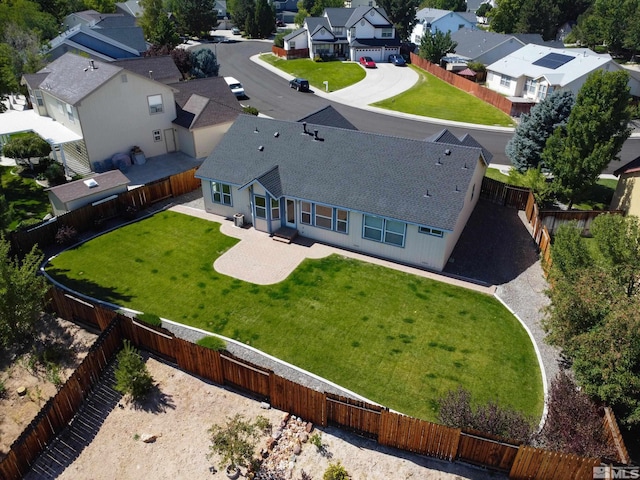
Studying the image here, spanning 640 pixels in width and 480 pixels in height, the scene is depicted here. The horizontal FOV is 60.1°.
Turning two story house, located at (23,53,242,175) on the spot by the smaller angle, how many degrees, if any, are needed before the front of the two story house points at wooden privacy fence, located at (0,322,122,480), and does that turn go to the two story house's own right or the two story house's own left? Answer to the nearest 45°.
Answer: approximately 135° to the two story house's own right

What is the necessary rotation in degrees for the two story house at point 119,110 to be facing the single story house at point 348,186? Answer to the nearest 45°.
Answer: approximately 90° to its right

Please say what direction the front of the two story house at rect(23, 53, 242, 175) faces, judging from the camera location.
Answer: facing away from the viewer and to the right of the viewer

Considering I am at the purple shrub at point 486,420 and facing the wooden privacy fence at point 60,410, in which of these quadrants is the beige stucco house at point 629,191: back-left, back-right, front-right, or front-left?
back-right

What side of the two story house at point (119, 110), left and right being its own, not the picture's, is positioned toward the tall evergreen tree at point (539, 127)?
right

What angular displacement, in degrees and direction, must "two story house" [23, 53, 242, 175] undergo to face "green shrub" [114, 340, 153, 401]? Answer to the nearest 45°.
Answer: approximately 135° to its right

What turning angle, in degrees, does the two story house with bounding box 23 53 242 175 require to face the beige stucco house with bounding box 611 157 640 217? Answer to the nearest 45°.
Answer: approximately 90° to its right

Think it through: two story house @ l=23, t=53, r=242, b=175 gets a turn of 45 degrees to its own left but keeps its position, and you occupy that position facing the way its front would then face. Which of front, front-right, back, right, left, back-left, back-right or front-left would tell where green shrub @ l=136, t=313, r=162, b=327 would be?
back

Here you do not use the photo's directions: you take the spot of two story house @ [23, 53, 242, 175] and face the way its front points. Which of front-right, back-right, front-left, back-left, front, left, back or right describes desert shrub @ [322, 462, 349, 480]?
back-right

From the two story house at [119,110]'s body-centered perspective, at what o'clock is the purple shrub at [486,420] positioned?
The purple shrub is roughly at 4 o'clock from the two story house.
